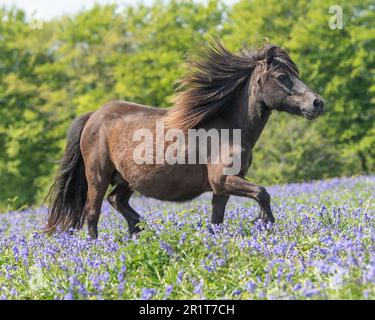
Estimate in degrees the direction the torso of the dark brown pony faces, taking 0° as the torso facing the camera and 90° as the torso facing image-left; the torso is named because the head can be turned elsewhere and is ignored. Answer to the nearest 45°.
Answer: approximately 270°
